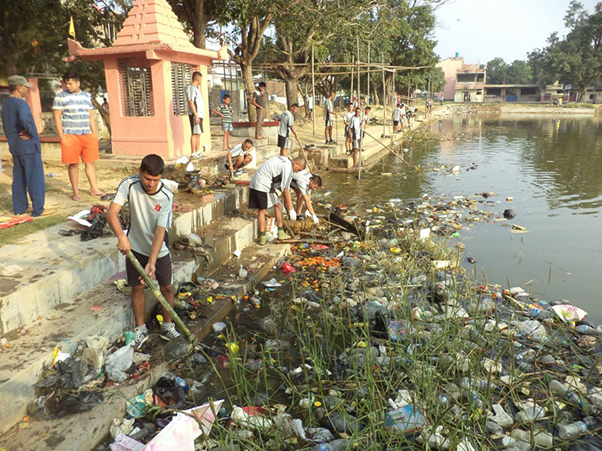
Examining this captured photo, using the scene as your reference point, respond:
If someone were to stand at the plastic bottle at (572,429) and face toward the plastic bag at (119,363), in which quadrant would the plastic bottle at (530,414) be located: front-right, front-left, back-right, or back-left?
front-right

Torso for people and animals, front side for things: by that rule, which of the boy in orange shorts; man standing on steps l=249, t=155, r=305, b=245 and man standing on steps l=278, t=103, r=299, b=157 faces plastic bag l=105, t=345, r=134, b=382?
the boy in orange shorts

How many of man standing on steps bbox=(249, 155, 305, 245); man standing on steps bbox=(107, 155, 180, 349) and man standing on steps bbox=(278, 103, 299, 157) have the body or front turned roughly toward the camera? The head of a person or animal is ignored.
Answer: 1

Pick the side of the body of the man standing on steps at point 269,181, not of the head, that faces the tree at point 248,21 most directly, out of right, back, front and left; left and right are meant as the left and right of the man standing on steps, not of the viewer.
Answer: left

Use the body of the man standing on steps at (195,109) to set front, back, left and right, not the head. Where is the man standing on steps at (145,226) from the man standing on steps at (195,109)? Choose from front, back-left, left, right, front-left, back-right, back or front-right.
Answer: front-right

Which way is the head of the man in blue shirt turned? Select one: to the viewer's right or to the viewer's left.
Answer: to the viewer's right

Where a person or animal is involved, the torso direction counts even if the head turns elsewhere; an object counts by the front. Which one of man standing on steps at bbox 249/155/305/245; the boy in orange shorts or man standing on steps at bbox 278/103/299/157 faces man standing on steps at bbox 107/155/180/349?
the boy in orange shorts

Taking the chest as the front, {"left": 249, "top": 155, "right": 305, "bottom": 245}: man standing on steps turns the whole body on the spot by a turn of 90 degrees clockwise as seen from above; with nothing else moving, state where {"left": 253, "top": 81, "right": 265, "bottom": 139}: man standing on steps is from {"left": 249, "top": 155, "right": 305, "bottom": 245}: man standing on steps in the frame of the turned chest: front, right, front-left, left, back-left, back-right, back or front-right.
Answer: back

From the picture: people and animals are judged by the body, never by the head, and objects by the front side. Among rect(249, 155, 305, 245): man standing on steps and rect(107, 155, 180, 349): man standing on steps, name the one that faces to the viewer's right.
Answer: rect(249, 155, 305, 245): man standing on steps

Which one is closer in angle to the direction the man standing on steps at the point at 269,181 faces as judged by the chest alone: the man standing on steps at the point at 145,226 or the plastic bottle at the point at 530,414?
the plastic bottle

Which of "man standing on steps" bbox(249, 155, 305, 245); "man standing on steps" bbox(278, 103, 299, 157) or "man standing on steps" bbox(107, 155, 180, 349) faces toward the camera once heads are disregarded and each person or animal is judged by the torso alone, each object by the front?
"man standing on steps" bbox(107, 155, 180, 349)

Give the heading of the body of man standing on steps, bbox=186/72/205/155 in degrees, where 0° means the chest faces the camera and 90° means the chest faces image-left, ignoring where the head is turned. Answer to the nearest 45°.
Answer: approximately 315°

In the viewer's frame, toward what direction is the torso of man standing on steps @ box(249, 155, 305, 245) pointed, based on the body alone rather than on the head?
to the viewer's right

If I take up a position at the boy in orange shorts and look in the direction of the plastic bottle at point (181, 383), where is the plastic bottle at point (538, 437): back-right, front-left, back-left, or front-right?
front-left

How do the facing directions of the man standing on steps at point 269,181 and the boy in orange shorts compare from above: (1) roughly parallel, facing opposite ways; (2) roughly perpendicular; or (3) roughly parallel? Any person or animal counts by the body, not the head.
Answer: roughly perpendicular

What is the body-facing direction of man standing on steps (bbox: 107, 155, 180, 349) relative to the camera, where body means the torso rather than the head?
toward the camera

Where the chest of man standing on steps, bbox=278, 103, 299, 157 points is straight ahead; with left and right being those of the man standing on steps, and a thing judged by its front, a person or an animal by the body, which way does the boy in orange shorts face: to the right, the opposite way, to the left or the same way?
to the right

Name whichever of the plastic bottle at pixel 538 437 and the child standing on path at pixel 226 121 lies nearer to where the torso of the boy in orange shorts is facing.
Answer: the plastic bottle

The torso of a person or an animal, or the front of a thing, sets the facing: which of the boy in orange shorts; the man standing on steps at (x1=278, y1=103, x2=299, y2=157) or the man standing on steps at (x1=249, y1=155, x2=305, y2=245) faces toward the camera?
the boy in orange shorts
